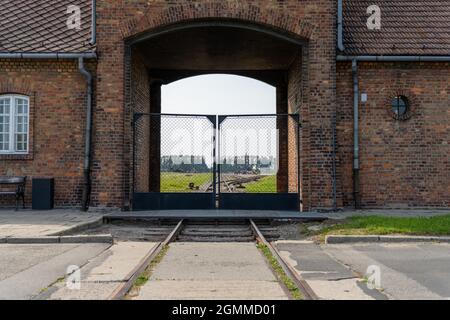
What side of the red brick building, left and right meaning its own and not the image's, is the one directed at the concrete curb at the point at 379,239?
front

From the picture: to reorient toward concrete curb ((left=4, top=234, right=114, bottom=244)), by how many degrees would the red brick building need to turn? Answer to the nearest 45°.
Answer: approximately 45° to its right

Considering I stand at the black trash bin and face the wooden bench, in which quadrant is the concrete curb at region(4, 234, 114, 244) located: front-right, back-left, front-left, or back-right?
back-left

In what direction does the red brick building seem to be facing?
toward the camera

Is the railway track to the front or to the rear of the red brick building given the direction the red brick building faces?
to the front

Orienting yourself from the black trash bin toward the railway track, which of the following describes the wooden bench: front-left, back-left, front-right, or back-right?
back-right
